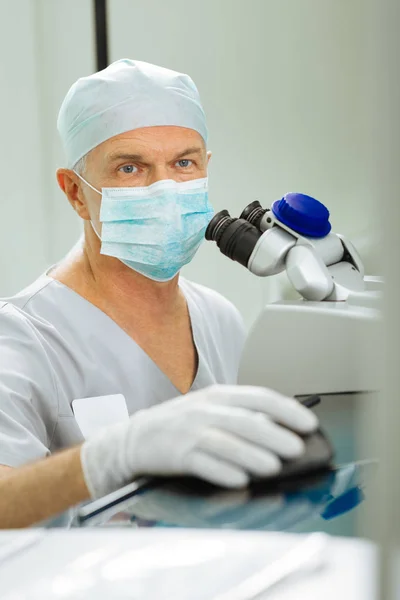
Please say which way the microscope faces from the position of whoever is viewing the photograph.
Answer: facing to the left of the viewer

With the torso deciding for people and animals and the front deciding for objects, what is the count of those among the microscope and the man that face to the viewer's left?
1

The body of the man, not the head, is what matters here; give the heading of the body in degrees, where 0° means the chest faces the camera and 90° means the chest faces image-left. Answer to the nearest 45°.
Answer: approximately 315°
